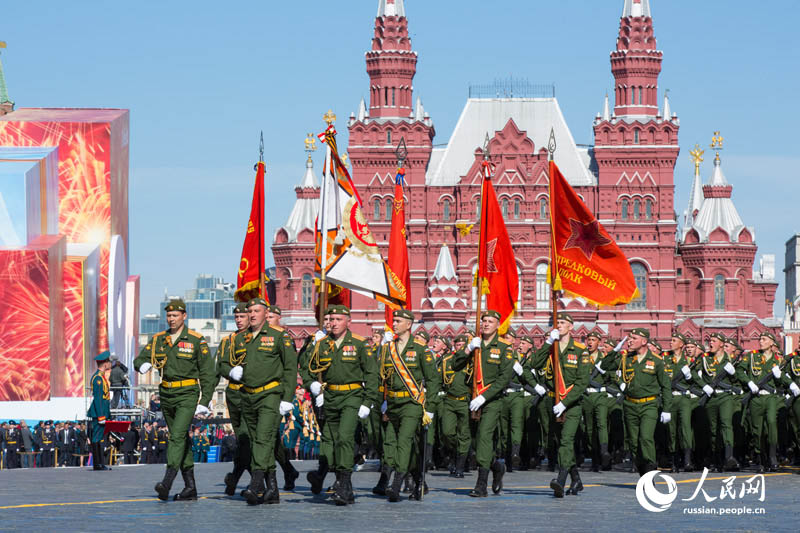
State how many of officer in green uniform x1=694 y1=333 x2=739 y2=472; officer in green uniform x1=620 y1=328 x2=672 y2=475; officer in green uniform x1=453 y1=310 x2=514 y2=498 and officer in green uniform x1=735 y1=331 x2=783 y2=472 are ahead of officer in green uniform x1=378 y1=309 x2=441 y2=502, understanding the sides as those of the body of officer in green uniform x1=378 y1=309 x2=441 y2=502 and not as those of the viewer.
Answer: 0

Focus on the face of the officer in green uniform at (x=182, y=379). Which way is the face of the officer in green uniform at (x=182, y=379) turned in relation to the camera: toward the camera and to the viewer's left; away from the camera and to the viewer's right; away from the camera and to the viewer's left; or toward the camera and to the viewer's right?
toward the camera and to the viewer's left

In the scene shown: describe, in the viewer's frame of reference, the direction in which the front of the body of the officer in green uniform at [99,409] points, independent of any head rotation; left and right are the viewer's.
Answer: facing to the right of the viewer

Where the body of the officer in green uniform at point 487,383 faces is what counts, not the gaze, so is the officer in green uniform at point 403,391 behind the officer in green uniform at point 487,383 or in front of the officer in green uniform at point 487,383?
in front

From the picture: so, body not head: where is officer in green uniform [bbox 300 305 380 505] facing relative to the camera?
toward the camera

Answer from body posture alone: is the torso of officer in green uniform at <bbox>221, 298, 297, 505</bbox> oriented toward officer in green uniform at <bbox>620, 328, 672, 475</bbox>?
no

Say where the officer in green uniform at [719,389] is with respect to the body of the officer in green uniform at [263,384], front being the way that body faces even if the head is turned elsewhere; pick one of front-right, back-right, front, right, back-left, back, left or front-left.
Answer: back

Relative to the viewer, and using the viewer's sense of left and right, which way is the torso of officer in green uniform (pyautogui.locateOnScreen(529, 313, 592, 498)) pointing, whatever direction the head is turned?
facing the viewer and to the left of the viewer

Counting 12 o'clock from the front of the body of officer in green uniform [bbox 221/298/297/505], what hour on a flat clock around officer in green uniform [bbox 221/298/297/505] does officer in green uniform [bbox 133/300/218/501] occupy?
officer in green uniform [bbox 133/300/218/501] is roughly at 2 o'clock from officer in green uniform [bbox 221/298/297/505].

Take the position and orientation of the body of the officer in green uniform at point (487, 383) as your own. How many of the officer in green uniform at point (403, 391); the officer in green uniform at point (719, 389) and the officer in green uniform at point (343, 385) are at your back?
1

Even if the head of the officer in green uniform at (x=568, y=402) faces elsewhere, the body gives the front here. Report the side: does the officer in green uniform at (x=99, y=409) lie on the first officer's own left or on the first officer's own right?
on the first officer's own right

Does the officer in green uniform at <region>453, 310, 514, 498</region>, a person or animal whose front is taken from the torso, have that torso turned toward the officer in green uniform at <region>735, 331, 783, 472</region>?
no

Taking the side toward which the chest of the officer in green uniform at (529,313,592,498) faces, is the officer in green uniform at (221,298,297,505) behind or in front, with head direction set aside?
in front
